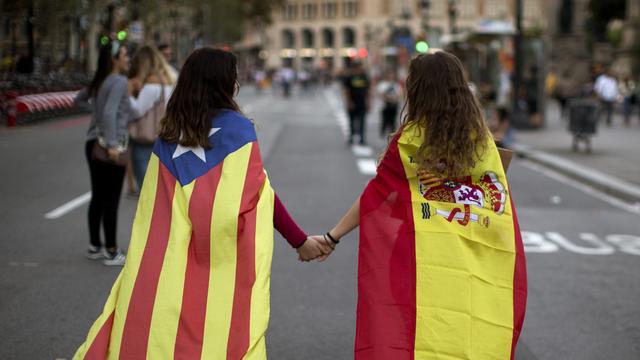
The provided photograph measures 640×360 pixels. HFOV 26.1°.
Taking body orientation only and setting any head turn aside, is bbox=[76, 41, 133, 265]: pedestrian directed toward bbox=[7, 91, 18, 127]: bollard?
no

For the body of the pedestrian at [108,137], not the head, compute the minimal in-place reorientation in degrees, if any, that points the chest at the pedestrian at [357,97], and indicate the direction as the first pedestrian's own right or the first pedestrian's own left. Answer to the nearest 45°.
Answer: approximately 90° to the first pedestrian's own left

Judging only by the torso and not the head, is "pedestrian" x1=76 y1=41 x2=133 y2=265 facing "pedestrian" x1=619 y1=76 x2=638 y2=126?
no

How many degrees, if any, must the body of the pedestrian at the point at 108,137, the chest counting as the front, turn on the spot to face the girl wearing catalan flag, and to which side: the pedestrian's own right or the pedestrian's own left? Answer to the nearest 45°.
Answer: approximately 90° to the pedestrian's own right

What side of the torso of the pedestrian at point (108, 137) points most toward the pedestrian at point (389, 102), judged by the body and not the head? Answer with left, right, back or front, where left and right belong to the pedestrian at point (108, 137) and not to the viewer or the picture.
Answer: left

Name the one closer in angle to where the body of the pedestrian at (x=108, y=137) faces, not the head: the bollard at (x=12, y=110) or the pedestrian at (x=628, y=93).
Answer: the pedestrian

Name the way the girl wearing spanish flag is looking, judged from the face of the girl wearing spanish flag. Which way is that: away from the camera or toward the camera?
away from the camera

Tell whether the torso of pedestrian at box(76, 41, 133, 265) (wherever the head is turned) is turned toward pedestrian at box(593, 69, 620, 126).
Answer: no

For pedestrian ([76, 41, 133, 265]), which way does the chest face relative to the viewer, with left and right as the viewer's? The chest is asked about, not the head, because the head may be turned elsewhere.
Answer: facing to the right of the viewer

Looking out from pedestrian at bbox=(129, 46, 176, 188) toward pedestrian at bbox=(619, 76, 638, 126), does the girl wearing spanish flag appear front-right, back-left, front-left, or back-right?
back-right

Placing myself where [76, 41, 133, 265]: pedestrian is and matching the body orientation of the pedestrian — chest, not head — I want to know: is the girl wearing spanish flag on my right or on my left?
on my right

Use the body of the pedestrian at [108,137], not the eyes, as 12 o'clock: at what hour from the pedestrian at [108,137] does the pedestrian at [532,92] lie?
the pedestrian at [532,92] is roughly at 10 o'clock from the pedestrian at [108,137].

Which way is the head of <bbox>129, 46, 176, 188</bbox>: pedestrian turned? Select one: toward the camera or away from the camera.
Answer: away from the camera

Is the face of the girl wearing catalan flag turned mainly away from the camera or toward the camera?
away from the camera
